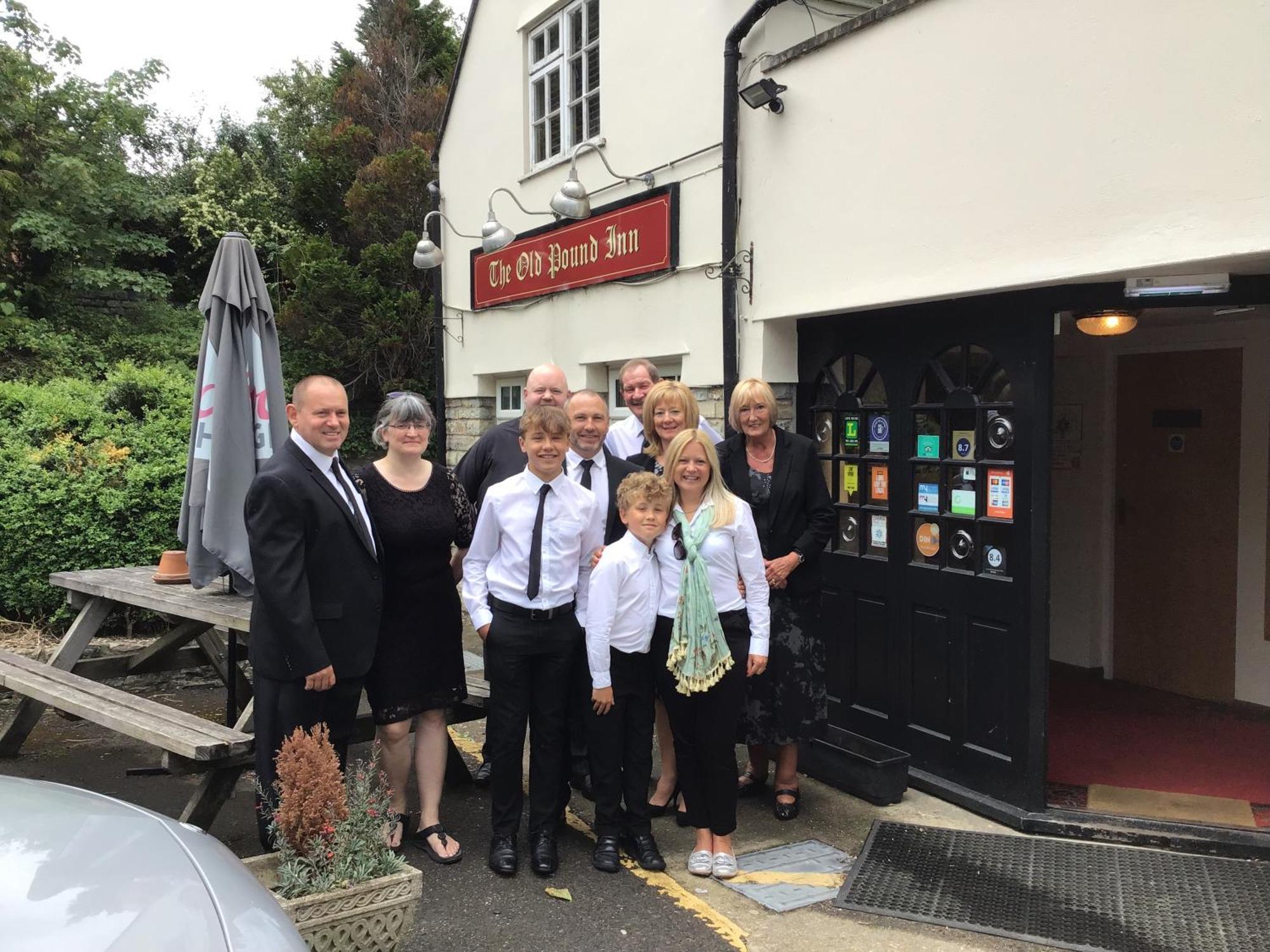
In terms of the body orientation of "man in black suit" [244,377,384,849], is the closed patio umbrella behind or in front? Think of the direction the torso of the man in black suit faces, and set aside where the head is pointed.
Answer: behind

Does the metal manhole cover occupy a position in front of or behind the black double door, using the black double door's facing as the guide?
in front

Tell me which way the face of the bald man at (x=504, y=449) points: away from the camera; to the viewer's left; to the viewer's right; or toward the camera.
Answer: toward the camera

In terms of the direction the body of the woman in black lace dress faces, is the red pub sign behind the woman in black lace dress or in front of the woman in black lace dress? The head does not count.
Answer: behind

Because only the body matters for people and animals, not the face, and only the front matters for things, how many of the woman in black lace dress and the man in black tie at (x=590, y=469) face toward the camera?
2

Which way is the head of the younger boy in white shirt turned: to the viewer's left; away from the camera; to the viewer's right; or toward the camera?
toward the camera

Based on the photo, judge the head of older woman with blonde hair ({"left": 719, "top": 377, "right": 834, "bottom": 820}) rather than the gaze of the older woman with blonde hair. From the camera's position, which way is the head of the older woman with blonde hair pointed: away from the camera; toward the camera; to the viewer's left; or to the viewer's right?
toward the camera

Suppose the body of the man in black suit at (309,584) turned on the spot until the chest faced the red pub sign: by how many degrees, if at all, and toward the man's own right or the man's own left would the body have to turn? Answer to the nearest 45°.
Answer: approximately 90° to the man's own left

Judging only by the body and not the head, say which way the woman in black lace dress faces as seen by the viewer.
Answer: toward the camera

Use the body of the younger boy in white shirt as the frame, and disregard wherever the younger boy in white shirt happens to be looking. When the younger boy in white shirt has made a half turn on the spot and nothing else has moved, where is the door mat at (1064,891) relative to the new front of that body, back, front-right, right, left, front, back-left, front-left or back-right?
back-right

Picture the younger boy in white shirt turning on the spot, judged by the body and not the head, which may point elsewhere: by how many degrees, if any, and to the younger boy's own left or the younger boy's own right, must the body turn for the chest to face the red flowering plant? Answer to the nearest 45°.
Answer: approximately 90° to the younger boy's own right

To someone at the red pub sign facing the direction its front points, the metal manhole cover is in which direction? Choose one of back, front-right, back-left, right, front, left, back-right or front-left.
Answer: front-left

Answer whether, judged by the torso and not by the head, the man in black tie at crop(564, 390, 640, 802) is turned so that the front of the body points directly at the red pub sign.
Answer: no

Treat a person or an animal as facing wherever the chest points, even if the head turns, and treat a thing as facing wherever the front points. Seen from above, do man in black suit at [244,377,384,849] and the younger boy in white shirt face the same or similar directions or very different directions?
same or similar directions

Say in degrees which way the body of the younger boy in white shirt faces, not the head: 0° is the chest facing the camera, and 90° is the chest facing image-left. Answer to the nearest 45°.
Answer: approximately 315°

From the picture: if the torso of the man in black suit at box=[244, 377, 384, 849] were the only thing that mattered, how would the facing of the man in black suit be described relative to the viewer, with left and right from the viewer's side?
facing the viewer and to the right of the viewer

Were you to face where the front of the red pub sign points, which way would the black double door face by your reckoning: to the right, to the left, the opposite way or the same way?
the same way

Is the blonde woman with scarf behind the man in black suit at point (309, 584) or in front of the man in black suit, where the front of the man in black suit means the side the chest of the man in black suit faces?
in front
